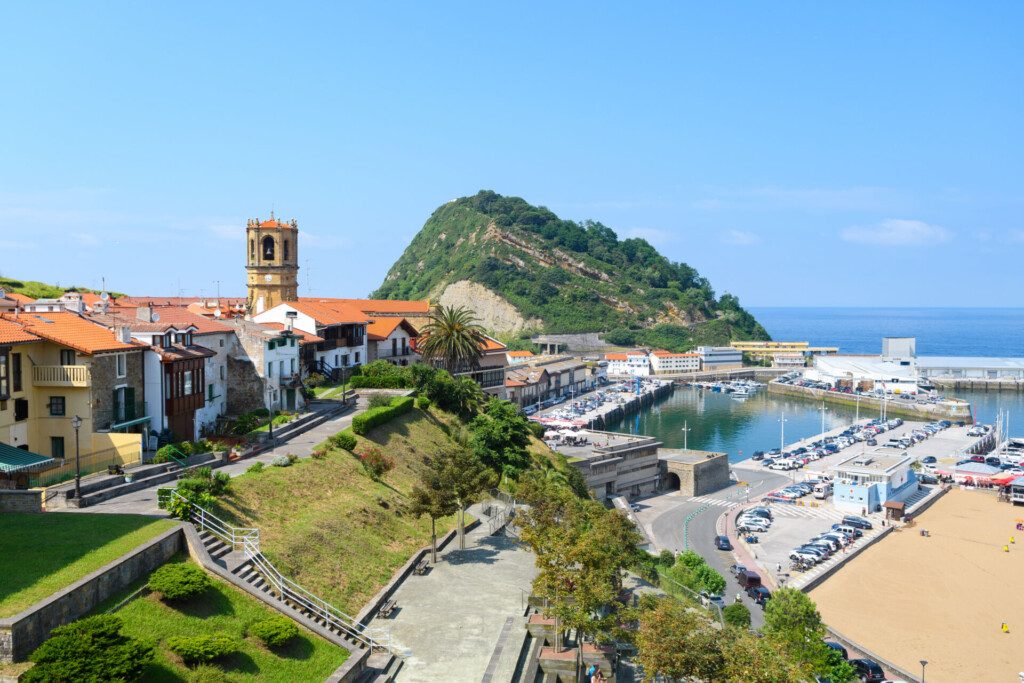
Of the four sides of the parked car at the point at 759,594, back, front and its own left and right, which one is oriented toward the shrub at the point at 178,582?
left

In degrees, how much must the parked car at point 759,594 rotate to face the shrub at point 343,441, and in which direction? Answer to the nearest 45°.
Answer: approximately 90° to its left

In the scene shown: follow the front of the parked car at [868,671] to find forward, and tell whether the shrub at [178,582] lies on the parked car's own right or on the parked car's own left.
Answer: on the parked car's own left

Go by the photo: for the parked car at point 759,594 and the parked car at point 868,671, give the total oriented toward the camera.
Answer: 0

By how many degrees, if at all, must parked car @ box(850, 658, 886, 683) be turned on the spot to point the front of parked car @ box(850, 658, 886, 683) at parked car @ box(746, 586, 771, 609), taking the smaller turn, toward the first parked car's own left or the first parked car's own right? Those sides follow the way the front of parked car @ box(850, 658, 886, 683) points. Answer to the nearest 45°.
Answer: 0° — it already faces it

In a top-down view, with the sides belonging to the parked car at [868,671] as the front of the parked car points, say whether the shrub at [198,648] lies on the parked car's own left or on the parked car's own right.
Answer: on the parked car's own left

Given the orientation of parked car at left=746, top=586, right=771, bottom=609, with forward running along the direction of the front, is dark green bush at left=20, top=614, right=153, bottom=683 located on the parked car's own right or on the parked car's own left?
on the parked car's own left

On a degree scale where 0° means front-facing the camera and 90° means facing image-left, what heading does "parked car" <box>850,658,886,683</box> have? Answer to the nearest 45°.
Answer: approximately 135°

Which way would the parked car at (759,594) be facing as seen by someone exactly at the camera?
facing away from the viewer and to the left of the viewer
